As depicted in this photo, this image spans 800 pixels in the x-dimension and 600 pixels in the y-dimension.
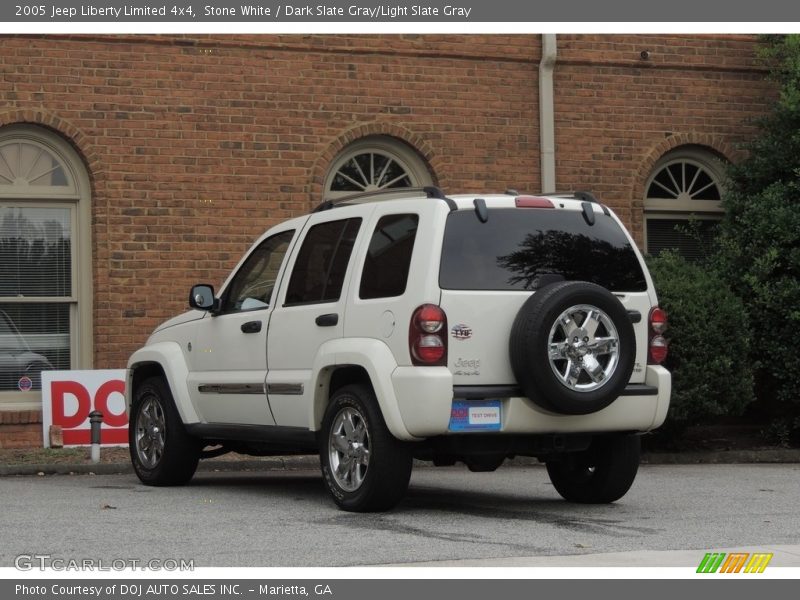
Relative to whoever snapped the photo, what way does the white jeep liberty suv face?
facing away from the viewer and to the left of the viewer

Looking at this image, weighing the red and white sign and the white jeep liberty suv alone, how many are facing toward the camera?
1

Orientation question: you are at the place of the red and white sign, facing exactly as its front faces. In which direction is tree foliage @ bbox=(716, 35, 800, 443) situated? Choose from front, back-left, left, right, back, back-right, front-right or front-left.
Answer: left

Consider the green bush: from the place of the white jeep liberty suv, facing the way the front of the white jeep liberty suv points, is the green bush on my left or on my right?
on my right

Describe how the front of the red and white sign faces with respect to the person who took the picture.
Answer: facing the viewer

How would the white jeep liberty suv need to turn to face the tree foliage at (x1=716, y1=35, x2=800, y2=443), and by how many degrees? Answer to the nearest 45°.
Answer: approximately 90° to its right

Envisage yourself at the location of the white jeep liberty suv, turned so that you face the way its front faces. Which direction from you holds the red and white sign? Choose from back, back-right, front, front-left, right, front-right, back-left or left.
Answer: front
